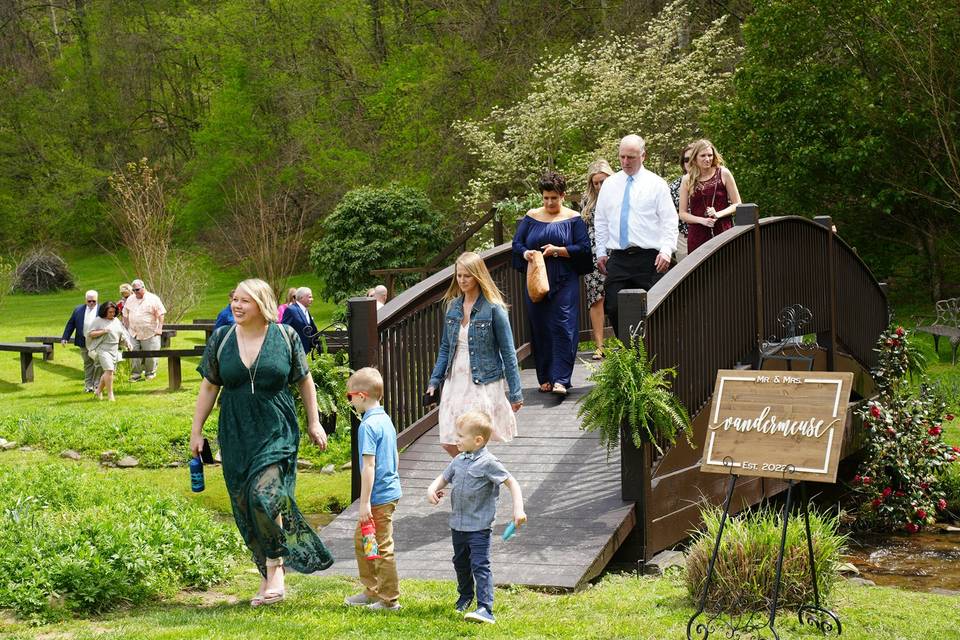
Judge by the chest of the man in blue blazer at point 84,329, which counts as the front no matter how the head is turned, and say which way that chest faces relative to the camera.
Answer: toward the camera

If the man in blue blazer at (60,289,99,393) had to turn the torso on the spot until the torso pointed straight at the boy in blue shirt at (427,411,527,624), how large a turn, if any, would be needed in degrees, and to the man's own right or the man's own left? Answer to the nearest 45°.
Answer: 0° — they already face them

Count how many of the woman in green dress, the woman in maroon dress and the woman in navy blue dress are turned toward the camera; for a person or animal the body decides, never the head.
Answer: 3

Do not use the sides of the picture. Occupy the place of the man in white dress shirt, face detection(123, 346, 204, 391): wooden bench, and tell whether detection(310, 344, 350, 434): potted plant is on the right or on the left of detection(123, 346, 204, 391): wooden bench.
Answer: left

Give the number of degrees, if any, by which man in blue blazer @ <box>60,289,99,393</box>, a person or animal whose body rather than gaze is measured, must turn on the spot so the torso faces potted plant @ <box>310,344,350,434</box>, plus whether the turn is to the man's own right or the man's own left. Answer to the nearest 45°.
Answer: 0° — they already face it

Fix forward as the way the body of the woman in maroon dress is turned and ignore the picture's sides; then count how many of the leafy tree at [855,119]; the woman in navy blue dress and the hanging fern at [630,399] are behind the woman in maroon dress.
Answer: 1

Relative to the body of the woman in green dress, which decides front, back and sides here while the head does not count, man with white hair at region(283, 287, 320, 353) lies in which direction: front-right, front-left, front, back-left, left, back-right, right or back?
back

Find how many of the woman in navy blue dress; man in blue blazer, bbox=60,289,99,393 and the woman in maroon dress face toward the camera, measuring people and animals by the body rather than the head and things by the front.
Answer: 3

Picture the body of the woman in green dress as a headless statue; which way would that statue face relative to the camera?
toward the camera

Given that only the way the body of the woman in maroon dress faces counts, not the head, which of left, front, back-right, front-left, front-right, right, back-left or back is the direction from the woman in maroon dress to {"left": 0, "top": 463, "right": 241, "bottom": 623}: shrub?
front-right

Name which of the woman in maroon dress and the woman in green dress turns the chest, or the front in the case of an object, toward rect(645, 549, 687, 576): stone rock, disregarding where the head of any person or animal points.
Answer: the woman in maroon dress
